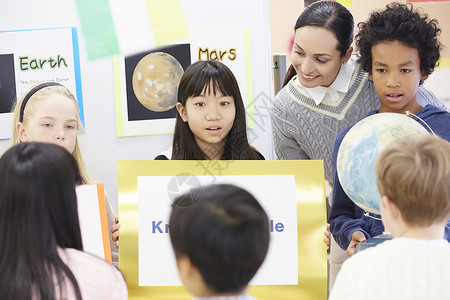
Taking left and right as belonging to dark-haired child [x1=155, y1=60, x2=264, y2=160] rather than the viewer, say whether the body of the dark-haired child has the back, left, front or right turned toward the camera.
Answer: front

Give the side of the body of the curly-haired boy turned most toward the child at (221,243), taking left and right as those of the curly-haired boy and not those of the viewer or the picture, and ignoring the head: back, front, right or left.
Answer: front

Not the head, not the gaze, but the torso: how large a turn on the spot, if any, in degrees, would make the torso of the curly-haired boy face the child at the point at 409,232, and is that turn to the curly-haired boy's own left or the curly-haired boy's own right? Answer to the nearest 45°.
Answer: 0° — they already face them

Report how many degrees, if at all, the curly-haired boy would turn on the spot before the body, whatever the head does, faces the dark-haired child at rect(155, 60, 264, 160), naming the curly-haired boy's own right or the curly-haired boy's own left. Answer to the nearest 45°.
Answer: approximately 90° to the curly-haired boy's own right

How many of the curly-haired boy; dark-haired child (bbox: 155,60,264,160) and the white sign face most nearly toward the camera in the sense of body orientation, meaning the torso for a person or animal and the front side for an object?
3

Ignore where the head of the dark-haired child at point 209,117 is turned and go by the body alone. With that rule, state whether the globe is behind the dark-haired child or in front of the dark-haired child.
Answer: in front

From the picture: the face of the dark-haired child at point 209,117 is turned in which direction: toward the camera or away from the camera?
toward the camera

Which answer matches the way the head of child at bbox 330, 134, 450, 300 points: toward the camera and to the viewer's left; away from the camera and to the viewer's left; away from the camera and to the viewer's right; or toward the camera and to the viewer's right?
away from the camera and to the viewer's left

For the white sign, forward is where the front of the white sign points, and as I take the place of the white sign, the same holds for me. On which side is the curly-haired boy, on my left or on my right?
on my left

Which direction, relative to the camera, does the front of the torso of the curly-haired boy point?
toward the camera

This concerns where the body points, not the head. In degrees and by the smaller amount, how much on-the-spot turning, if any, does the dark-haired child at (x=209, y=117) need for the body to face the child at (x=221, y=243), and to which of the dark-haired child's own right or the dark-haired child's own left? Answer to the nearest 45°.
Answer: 0° — they already face them

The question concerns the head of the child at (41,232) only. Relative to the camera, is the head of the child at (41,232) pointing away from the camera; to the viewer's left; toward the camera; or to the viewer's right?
away from the camera

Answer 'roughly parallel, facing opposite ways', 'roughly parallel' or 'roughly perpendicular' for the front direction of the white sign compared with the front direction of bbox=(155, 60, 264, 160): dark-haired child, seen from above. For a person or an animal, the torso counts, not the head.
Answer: roughly parallel
